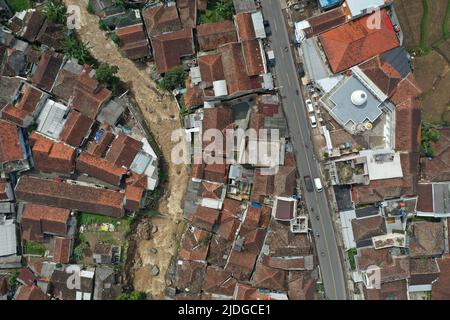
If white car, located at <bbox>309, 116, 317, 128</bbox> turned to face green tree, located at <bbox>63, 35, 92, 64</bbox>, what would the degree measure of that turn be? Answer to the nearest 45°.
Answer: approximately 90° to its right

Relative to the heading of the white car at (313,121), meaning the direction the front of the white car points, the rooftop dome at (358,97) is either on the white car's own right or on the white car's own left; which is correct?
on the white car's own left

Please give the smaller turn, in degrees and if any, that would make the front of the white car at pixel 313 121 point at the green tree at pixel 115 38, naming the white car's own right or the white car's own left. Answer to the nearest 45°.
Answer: approximately 90° to the white car's own right

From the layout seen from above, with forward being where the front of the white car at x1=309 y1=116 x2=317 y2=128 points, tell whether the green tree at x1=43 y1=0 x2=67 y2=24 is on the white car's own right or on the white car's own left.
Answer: on the white car's own right

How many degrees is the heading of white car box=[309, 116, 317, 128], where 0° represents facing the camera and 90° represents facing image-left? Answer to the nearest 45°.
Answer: approximately 0°

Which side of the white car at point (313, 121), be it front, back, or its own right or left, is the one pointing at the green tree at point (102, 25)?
right
